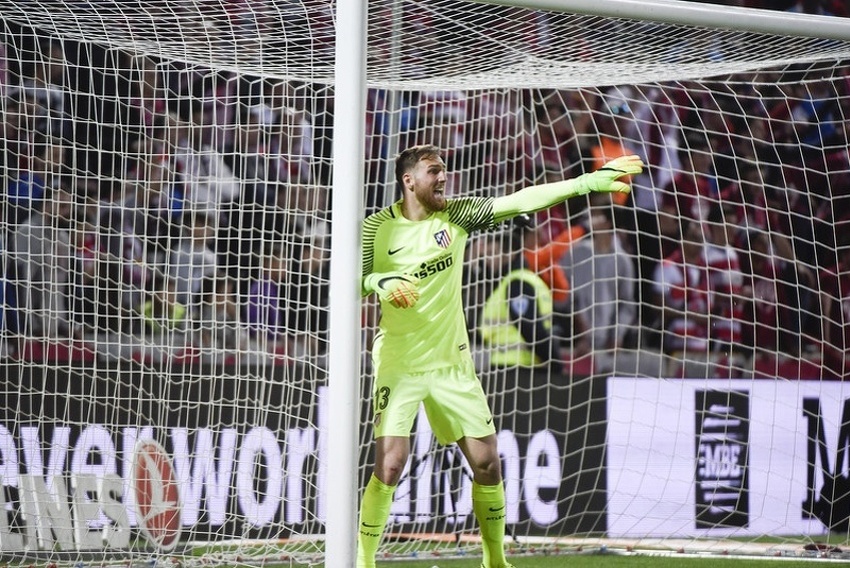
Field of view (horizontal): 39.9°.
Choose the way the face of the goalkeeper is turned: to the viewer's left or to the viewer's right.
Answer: to the viewer's right

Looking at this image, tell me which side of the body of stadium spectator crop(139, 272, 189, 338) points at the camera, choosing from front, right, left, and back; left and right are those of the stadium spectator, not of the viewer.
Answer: front

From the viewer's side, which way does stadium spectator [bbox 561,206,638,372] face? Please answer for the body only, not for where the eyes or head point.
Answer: toward the camera

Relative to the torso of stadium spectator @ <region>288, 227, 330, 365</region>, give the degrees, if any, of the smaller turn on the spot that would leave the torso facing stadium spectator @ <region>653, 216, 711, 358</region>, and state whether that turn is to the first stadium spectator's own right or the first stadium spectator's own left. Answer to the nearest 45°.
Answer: approximately 90° to the first stadium spectator's own left

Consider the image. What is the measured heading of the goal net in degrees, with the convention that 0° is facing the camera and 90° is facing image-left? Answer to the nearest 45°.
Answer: approximately 315°

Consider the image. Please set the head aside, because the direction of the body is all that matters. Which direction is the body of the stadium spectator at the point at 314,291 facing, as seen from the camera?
toward the camera

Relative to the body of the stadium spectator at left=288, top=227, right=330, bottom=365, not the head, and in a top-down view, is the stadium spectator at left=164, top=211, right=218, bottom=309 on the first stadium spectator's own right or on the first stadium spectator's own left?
on the first stadium spectator's own right

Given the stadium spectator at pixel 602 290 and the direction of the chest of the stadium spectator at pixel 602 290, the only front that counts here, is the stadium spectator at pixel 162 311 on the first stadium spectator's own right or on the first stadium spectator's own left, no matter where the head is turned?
on the first stadium spectator's own right

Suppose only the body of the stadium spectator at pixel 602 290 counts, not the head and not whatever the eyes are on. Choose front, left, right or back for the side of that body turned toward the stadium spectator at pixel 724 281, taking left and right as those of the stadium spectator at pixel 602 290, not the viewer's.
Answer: left

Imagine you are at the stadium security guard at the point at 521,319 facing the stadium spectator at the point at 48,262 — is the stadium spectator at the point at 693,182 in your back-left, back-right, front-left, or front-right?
back-right

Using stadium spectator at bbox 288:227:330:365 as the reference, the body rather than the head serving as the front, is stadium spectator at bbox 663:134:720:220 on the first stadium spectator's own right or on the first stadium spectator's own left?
on the first stadium spectator's own left

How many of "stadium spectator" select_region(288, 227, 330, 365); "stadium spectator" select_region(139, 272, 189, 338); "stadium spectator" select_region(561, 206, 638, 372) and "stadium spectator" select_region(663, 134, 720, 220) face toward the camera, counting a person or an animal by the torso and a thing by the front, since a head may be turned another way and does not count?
4

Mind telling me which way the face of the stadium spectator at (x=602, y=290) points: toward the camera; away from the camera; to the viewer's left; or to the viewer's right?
toward the camera
